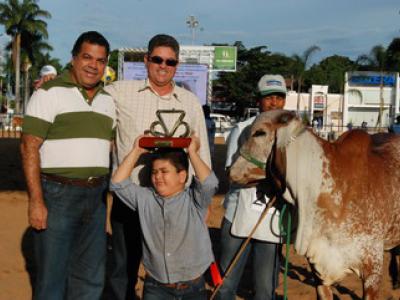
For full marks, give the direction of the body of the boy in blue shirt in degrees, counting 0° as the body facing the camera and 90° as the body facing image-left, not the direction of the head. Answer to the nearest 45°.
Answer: approximately 0°

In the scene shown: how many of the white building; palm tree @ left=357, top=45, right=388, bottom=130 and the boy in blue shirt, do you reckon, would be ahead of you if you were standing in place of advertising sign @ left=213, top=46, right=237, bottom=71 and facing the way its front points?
1

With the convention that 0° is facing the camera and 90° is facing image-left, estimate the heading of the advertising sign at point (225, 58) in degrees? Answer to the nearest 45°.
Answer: approximately 0°

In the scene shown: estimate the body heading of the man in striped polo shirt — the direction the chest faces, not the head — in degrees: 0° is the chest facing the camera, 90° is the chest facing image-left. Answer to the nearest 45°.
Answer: approximately 315°

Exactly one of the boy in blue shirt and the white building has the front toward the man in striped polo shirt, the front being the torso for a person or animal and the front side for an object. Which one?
the white building

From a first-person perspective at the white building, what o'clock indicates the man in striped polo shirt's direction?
The man in striped polo shirt is roughly at 12 o'clock from the white building.

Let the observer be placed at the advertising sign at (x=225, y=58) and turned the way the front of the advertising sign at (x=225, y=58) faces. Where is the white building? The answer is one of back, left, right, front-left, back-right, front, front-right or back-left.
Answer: back-left

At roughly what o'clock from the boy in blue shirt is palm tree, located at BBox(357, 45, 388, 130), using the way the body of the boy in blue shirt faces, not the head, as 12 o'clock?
The palm tree is roughly at 7 o'clock from the boy in blue shirt.

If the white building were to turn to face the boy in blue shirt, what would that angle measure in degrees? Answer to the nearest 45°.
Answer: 0° — it already faces them
